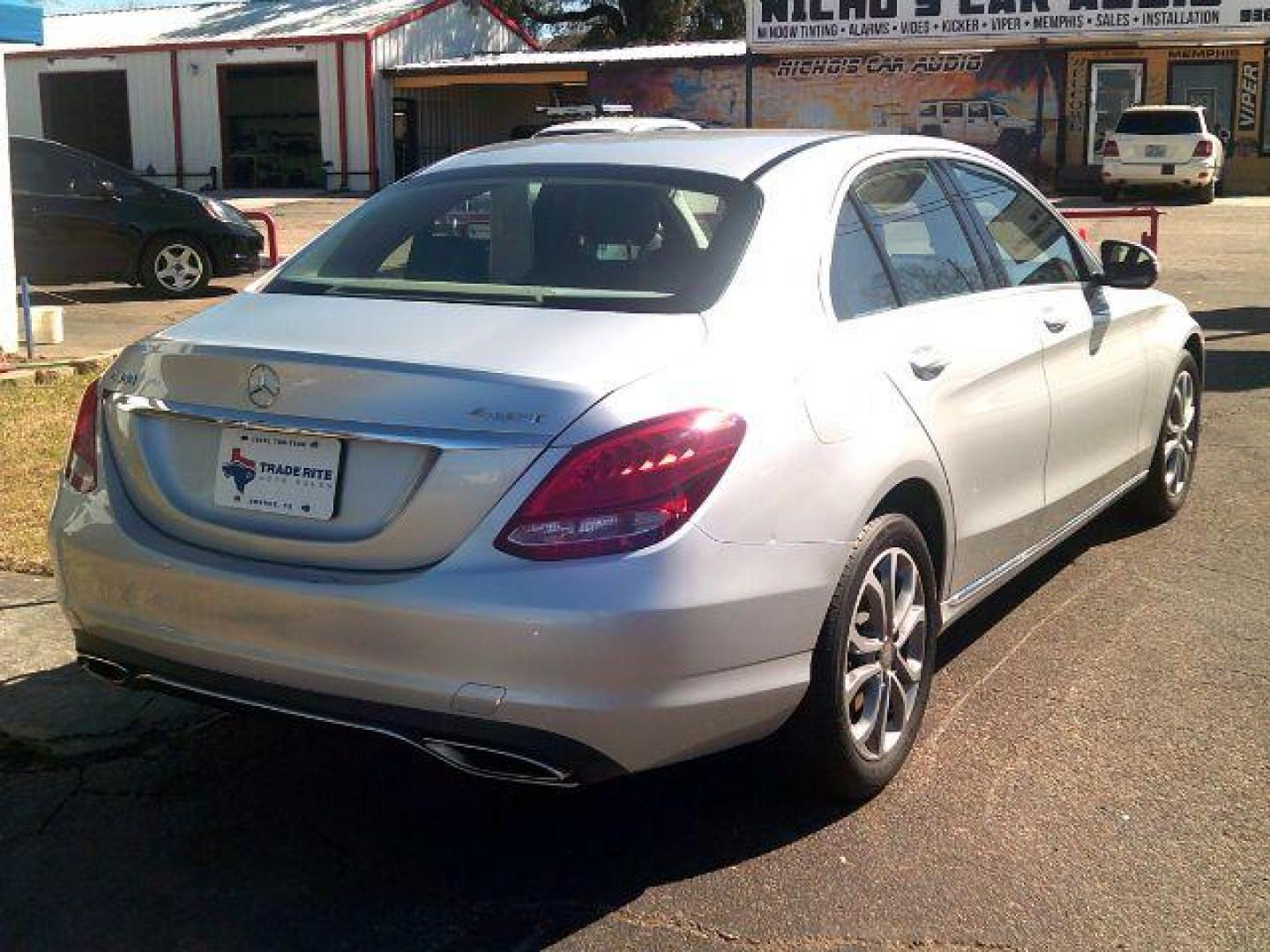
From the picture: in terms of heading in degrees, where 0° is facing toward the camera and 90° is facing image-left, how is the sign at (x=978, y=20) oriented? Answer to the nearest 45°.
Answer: approximately 0°

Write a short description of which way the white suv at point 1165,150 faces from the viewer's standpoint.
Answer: facing away from the viewer

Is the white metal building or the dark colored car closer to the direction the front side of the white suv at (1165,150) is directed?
the white metal building

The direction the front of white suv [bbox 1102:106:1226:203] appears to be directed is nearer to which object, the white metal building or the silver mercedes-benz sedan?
the white metal building

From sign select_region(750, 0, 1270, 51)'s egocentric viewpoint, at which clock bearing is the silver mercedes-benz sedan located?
The silver mercedes-benz sedan is roughly at 12 o'clock from the sign.

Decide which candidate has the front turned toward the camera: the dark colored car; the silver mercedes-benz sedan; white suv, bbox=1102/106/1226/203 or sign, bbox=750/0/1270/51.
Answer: the sign

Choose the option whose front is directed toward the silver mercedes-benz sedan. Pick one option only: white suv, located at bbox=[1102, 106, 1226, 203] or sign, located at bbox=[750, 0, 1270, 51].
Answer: the sign

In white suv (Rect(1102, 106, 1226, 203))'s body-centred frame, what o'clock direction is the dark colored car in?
The dark colored car is roughly at 7 o'clock from the white suv.

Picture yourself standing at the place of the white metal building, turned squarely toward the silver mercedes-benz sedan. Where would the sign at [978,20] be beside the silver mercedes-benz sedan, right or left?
left
